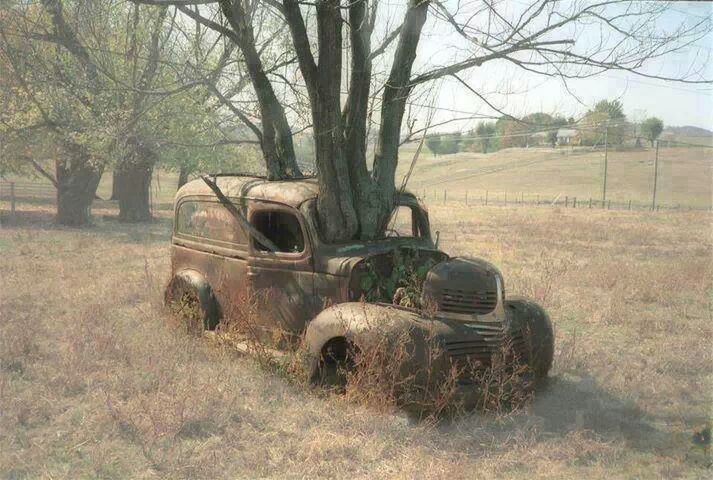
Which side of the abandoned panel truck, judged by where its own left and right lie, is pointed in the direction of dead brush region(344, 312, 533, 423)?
front

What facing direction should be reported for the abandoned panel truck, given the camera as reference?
facing the viewer and to the right of the viewer

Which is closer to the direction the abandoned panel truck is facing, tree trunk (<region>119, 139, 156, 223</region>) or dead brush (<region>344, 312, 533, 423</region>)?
the dead brush

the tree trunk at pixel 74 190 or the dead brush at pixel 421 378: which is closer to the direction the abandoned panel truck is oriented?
the dead brush

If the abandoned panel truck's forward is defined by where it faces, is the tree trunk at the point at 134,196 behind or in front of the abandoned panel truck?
behind

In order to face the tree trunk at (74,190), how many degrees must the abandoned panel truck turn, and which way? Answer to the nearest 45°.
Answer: approximately 180°
